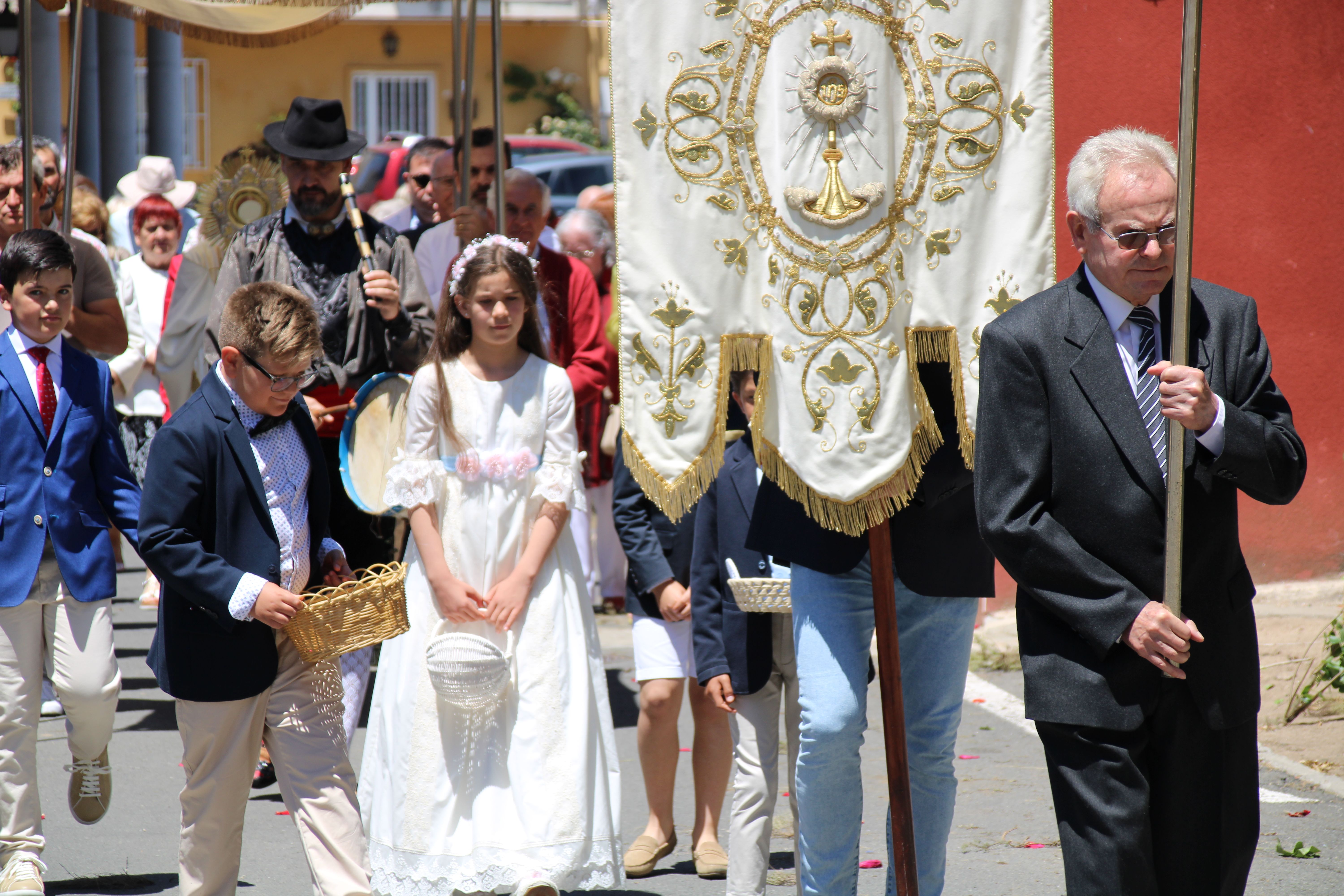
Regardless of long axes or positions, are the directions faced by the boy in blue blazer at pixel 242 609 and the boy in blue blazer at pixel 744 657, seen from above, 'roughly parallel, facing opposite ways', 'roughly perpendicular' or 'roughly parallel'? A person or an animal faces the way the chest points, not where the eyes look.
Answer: roughly parallel

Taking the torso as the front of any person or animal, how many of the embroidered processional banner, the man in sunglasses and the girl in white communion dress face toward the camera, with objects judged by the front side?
3

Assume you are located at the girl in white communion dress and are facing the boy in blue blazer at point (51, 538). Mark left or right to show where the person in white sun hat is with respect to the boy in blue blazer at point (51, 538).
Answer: right

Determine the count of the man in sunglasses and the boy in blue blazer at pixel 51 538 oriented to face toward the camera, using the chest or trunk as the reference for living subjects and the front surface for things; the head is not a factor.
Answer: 2

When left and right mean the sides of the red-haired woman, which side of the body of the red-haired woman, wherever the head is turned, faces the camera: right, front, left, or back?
front

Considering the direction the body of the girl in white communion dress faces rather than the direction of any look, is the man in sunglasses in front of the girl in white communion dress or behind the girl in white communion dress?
behind

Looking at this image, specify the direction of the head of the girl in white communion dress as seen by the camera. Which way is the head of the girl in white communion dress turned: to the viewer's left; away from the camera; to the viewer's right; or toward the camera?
toward the camera

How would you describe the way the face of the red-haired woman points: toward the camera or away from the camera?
toward the camera

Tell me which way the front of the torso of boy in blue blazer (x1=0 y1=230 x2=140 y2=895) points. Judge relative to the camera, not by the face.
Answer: toward the camera

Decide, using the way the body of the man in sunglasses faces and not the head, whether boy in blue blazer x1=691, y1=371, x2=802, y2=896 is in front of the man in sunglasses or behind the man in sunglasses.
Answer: in front

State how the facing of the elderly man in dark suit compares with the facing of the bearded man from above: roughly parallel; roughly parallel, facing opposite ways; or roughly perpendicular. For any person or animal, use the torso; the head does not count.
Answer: roughly parallel

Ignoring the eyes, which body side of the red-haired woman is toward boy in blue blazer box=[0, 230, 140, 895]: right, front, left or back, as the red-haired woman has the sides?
front

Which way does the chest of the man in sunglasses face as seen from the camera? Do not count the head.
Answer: toward the camera

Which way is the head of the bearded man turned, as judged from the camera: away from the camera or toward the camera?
toward the camera
